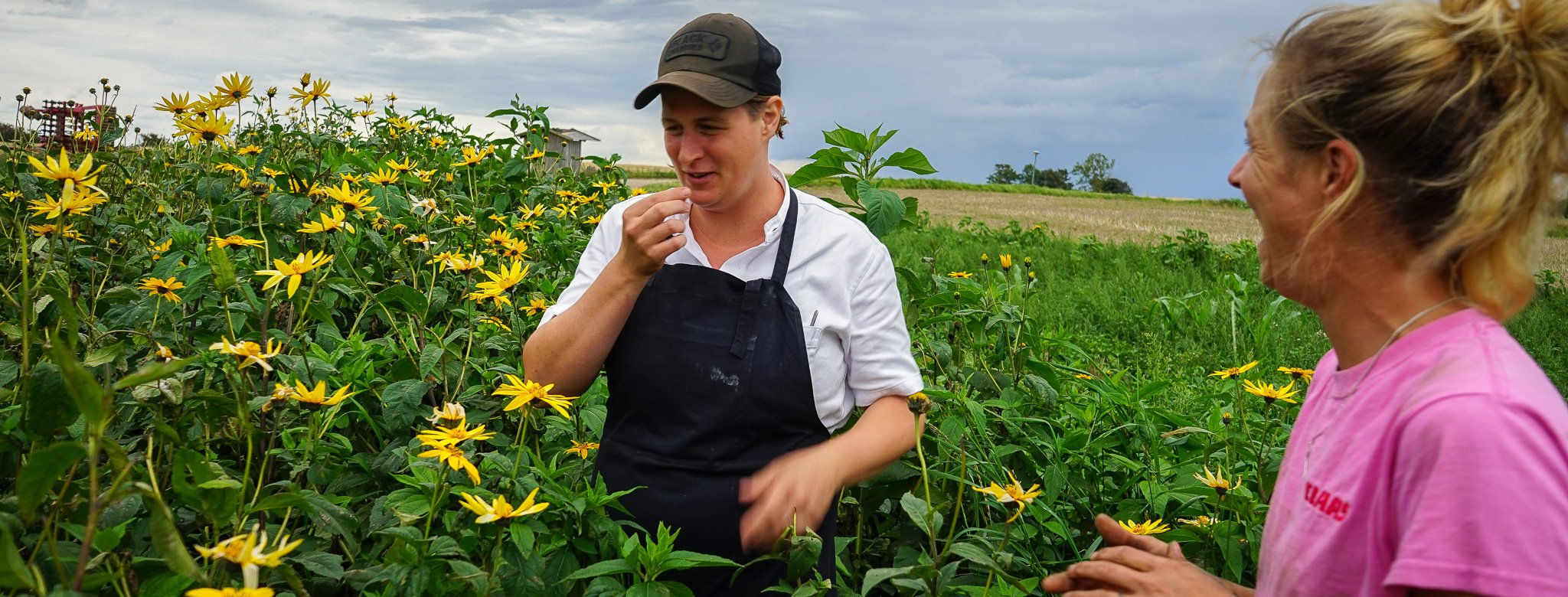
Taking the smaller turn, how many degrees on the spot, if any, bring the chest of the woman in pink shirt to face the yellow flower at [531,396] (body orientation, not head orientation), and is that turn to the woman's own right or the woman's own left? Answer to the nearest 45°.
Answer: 0° — they already face it

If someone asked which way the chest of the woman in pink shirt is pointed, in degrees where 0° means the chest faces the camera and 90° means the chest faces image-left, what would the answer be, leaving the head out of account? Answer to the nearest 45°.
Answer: approximately 90°

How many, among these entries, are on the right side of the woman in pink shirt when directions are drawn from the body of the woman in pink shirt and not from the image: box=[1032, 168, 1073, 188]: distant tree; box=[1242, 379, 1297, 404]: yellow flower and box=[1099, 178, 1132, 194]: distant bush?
3

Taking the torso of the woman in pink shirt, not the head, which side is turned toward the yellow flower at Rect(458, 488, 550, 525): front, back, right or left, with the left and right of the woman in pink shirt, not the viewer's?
front

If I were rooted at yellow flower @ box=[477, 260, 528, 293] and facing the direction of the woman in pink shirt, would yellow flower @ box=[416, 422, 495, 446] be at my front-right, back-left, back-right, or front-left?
front-right

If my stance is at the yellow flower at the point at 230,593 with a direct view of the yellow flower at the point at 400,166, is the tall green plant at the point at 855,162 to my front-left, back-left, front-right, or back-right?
front-right

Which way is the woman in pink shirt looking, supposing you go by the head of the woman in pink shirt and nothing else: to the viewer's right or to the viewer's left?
to the viewer's left

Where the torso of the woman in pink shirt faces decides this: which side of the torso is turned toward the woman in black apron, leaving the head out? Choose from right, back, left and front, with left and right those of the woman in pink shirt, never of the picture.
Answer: front
